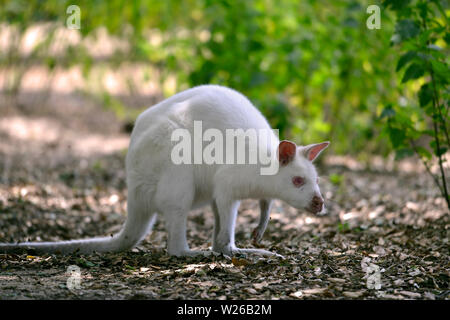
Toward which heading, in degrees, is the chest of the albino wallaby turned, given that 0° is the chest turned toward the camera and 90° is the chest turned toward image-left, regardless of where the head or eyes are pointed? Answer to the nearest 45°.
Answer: approximately 270°
